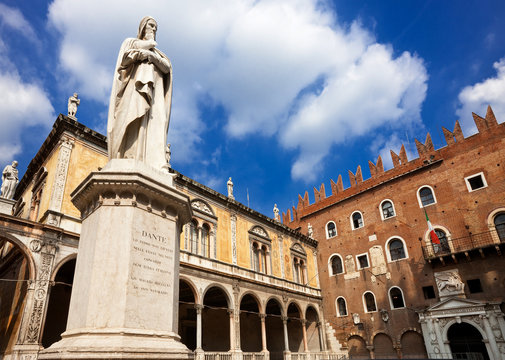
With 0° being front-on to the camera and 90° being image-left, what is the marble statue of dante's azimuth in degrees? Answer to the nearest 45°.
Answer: approximately 315°

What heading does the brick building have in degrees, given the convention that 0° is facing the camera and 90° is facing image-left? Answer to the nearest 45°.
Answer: approximately 45°

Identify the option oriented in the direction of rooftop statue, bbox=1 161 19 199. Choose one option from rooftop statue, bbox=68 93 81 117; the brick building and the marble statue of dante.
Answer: the brick building

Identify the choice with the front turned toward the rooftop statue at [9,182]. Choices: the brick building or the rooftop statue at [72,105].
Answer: the brick building

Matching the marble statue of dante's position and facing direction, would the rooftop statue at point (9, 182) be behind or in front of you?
behind

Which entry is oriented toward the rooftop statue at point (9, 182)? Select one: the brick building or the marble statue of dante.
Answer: the brick building
